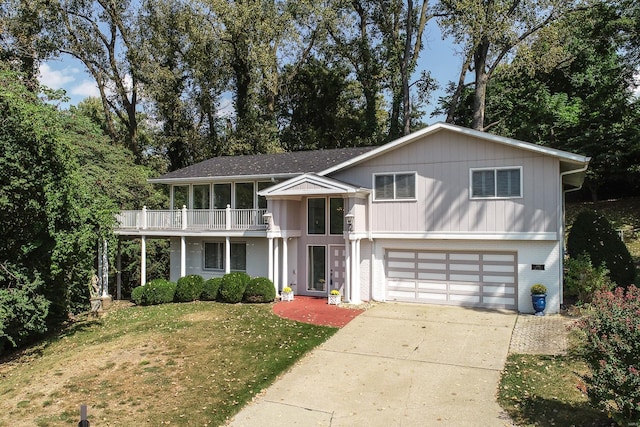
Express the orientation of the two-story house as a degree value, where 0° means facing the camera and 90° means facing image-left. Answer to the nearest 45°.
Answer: approximately 0°

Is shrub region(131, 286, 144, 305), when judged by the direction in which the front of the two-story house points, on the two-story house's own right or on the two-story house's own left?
on the two-story house's own right

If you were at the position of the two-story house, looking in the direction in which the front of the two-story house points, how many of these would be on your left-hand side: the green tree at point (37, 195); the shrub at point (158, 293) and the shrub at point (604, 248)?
1

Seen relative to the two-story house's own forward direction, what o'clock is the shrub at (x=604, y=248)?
The shrub is roughly at 9 o'clock from the two-story house.

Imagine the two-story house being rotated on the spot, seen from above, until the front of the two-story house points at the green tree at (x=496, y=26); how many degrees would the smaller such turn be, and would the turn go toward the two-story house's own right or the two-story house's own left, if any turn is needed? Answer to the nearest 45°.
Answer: approximately 135° to the two-story house's own left

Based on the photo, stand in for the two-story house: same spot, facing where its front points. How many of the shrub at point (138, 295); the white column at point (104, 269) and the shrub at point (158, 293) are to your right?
3

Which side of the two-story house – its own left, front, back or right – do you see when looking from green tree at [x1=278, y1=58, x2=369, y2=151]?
back

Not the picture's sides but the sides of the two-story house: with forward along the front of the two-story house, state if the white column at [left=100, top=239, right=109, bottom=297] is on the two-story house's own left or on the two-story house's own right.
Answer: on the two-story house's own right

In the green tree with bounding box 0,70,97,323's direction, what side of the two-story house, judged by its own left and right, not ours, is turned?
right
